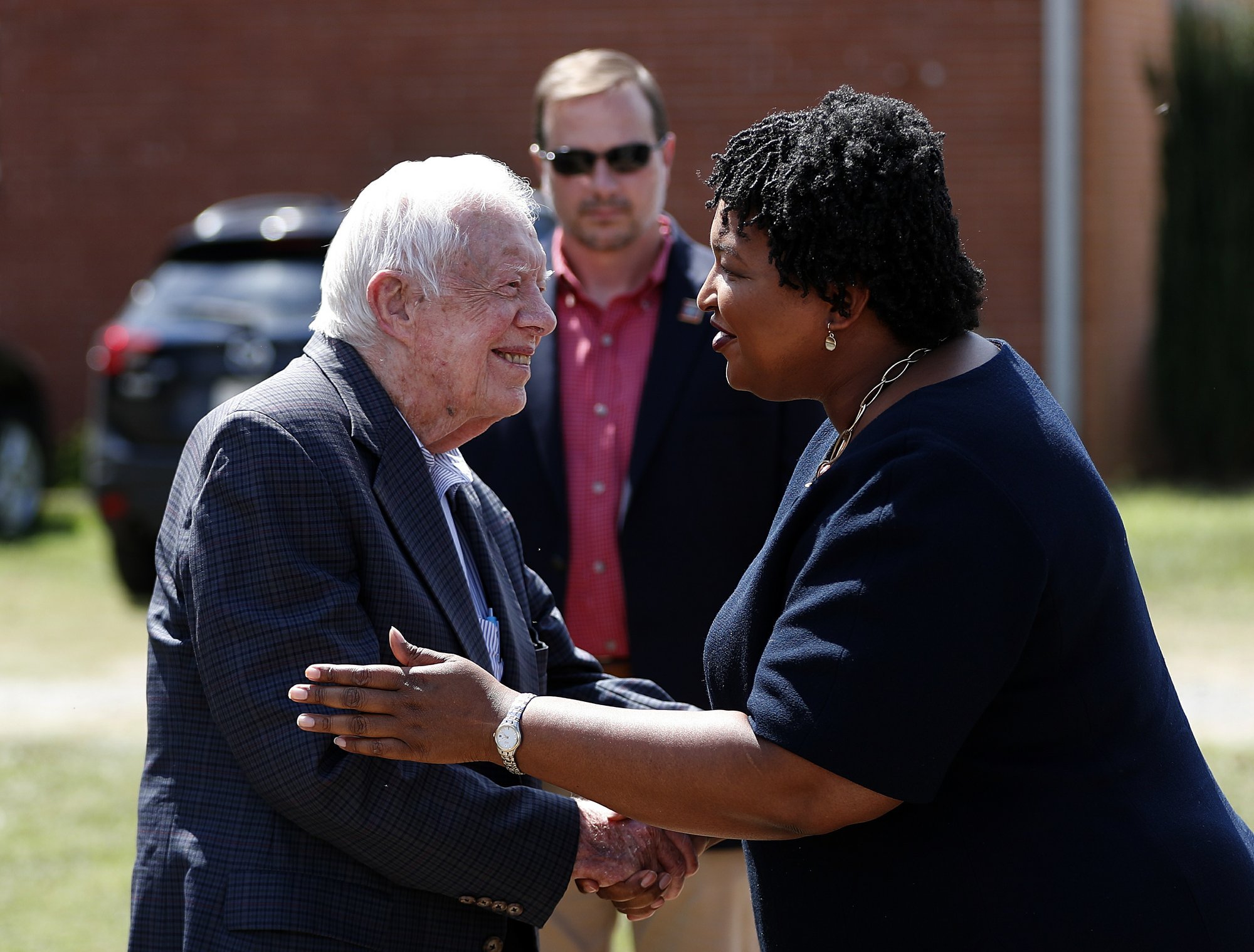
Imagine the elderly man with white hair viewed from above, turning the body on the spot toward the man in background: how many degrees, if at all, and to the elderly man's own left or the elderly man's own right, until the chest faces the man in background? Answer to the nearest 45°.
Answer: approximately 90° to the elderly man's own left

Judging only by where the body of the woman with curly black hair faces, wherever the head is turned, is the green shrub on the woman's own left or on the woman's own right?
on the woman's own right

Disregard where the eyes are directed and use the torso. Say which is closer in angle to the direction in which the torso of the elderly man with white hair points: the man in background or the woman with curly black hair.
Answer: the woman with curly black hair

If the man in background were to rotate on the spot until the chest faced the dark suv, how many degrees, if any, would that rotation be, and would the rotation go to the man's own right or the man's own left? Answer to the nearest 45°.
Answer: approximately 135° to the man's own right

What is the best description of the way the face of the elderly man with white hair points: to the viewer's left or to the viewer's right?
to the viewer's right

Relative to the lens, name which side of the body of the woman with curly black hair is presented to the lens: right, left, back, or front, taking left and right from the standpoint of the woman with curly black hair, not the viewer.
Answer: left

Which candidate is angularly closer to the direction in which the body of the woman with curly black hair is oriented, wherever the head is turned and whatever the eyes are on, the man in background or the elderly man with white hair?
the elderly man with white hair

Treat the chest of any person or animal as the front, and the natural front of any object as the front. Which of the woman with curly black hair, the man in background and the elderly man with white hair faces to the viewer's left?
the woman with curly black hair

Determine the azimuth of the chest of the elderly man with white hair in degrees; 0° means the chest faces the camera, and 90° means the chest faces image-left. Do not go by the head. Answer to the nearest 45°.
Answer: approximately 315°

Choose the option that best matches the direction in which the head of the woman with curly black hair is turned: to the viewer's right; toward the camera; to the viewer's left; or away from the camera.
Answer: to the viewer's left

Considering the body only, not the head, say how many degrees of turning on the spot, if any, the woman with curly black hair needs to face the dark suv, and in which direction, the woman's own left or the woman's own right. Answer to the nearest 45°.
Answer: approximately 45° to the woman's own right

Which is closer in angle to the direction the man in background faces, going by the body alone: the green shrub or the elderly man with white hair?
the elderly man with white hair

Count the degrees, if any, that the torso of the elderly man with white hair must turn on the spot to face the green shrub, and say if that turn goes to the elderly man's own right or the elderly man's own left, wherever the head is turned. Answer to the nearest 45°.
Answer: approximately 90° to the elderly man's own left

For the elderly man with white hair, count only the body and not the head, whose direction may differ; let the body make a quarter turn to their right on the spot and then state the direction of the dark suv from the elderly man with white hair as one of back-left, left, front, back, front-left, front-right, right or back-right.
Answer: back-right

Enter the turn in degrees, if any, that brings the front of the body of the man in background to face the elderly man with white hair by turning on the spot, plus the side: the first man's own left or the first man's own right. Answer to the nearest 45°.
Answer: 0° — they already face them

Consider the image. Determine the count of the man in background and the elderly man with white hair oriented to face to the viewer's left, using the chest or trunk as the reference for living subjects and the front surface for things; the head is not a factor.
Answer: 0
